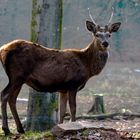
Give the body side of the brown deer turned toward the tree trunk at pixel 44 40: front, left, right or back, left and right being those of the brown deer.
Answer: left

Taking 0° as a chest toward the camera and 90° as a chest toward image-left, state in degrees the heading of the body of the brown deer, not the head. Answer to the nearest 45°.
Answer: approximately 270°
